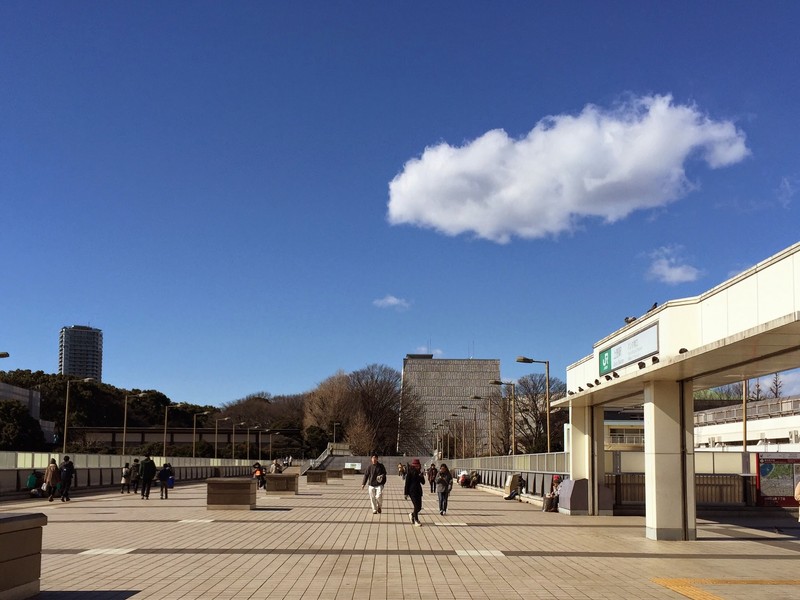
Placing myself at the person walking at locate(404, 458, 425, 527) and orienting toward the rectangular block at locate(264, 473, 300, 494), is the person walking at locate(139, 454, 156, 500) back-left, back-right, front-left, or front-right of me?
front-left

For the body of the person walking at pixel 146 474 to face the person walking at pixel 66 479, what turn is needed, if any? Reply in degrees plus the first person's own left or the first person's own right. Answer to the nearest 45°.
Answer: approximately 135° to the first person's own left

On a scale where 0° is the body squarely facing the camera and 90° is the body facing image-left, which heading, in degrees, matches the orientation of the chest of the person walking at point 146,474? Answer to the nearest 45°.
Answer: approximately 180°
